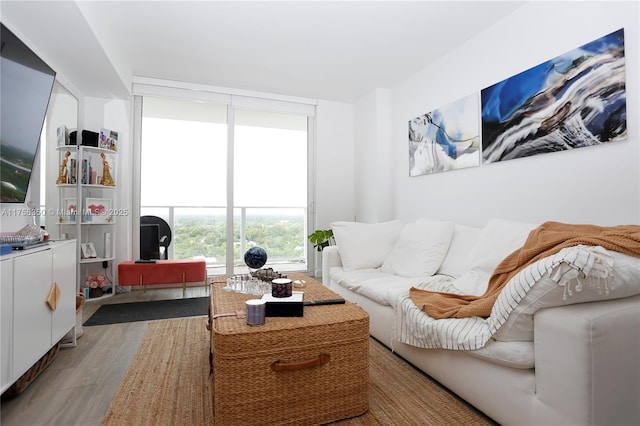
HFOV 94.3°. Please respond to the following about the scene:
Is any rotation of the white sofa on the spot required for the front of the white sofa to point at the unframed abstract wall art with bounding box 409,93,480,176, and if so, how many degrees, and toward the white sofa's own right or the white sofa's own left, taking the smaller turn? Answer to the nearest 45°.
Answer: approximately 135° to the white sofa's own right

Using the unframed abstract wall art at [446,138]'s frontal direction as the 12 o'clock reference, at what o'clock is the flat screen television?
The flat screen television is roughly at 12 o'clock from the unframed abstract wall art.

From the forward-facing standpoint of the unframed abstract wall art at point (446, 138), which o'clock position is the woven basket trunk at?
The woven basket trunk is roughly at 11 o'clock from the unframed abstract wall art.

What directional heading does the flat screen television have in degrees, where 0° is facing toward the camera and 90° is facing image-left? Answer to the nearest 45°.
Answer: approximately 315°

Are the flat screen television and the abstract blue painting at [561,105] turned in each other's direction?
yes

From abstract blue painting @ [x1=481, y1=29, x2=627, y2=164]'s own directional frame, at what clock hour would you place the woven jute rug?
The woven jute rug is roughly at 12 o'clock from the abstract blue painting.

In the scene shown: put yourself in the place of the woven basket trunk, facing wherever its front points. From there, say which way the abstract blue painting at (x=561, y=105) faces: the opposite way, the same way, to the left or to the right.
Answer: to the right

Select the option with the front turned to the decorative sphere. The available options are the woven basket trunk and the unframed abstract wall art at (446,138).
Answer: the unframed abstract wall art

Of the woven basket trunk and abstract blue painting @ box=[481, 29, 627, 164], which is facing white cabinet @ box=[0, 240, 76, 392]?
the abstract blue painting

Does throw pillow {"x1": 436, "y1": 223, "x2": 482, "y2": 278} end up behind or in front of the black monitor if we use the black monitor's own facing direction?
in front

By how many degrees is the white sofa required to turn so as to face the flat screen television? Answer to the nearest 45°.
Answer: approximately 45° to its right

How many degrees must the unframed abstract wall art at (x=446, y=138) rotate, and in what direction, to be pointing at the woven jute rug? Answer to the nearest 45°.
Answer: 0° — it already faces it

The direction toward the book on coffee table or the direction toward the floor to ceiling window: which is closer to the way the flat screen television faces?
the book on coffee table

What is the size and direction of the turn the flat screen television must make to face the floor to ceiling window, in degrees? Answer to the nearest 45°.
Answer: approximately 90° to its left

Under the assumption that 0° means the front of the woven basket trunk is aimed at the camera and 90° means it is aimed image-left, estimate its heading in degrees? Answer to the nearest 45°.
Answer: approximately 0°

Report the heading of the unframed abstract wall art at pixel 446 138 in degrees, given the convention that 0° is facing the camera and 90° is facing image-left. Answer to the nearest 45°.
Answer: approximately 45°

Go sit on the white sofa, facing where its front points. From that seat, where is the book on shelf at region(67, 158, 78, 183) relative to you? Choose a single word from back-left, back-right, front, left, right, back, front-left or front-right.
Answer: front-right
